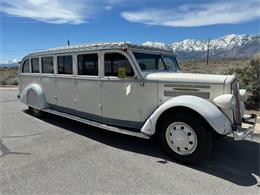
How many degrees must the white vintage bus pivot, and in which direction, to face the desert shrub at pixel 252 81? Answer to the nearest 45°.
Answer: approximately 90° to its left

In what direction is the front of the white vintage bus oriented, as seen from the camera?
facing the viewer and to the right of the viewer
